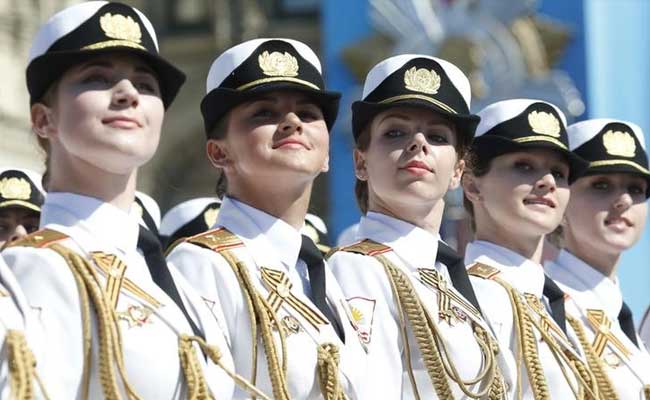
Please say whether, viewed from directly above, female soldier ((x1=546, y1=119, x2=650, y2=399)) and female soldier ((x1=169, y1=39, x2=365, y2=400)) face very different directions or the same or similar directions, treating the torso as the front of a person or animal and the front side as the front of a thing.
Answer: same or similar directions

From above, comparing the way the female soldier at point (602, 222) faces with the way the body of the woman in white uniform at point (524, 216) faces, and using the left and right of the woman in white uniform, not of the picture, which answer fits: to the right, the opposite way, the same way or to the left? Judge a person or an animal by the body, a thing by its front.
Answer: the same way

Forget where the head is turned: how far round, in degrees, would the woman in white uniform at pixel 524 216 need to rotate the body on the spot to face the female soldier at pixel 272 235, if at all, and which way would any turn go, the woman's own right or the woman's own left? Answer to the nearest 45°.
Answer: approximately 90° to the woman's own right

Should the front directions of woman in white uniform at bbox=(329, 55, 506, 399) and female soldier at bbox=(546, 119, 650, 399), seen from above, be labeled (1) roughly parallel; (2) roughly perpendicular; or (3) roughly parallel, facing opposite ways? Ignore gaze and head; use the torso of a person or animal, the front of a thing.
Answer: roughly parallel

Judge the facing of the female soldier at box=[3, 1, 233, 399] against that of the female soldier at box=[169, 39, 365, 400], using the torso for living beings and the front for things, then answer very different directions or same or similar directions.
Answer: same or similar directions

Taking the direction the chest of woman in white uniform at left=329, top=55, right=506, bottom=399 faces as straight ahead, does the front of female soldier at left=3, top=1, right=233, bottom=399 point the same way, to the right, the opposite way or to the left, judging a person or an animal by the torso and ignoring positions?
the same way

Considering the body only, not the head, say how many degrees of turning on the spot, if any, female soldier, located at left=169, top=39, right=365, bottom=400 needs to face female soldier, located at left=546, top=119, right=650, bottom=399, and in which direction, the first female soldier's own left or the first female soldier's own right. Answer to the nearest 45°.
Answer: approximately 90° to the first female soldier's own left

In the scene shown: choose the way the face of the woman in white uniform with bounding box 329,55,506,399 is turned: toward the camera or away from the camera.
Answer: toward the camera
